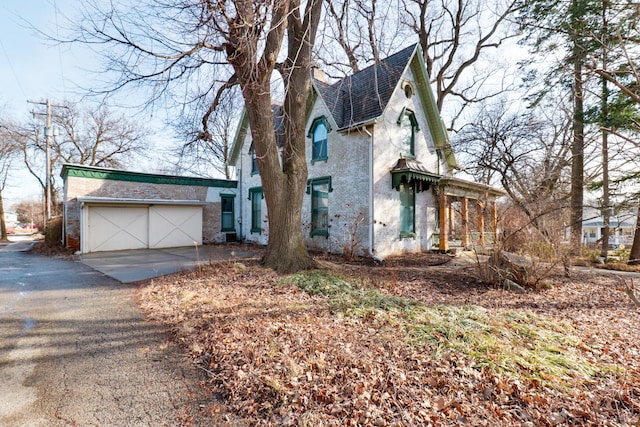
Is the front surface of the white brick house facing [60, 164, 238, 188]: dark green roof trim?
no

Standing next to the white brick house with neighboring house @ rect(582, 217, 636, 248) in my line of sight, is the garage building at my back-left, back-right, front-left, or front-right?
back-left

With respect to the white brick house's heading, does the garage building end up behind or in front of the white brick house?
behind

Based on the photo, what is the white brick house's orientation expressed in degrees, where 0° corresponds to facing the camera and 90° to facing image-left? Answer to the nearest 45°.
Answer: approximately 315°

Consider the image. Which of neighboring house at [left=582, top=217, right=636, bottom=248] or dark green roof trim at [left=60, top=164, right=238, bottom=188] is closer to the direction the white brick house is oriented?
the neighboring house

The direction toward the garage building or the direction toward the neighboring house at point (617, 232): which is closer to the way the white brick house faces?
the neighboring house

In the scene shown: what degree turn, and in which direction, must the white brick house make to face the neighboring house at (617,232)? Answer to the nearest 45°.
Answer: approximately 90° to its left
